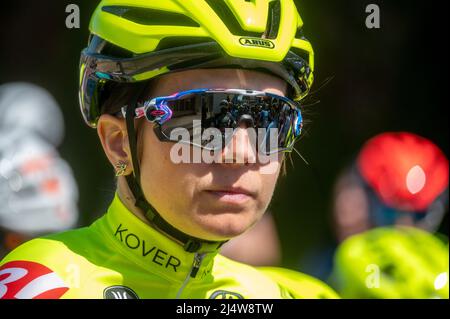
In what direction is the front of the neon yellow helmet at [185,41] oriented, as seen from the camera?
facing the viewer and to the right of the viewer

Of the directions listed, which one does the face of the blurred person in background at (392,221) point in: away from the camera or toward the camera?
toward the camera

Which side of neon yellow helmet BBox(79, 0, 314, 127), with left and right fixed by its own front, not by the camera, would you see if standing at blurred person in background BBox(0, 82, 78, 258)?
back

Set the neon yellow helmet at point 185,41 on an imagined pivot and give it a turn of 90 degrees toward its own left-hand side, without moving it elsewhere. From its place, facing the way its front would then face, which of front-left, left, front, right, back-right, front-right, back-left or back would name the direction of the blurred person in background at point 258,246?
front-left
